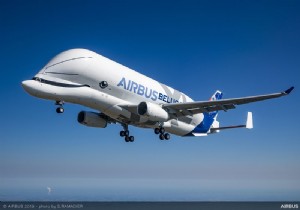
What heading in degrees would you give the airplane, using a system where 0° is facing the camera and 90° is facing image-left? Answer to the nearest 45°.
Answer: approximately 45°
